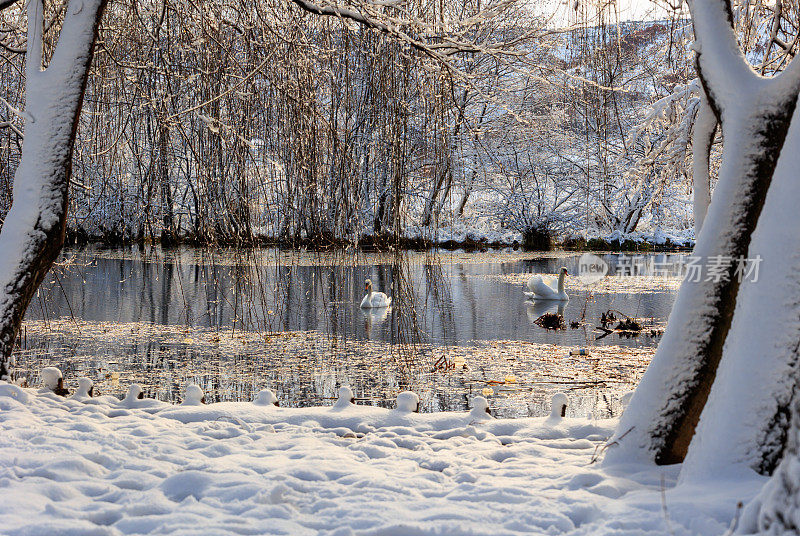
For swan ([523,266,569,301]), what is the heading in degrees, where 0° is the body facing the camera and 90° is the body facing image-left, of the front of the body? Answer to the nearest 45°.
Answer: approximately 270°

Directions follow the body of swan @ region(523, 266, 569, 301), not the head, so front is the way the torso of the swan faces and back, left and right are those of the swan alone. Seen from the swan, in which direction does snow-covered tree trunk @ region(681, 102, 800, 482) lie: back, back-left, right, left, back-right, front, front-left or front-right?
right

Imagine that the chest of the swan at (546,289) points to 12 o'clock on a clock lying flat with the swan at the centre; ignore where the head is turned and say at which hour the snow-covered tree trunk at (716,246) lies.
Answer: The snow-covered tree trunk is roughly at 3 o'clock from the swan.

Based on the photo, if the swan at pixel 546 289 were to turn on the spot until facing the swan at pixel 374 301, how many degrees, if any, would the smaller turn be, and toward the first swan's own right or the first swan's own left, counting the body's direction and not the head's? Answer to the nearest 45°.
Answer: approximately 135° to the first swan's own right
